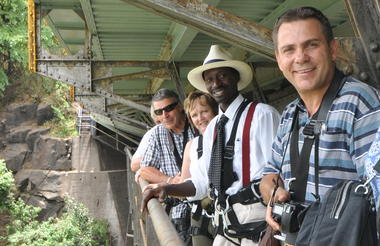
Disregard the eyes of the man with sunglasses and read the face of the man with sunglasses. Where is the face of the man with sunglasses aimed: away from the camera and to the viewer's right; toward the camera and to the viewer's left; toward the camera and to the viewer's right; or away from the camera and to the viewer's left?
toward the camera and to the viewer's right

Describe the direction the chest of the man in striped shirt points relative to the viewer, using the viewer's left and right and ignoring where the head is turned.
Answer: facing the viewer and to the left of the viewer

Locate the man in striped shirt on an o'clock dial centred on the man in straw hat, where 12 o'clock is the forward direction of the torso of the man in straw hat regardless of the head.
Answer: The man in striped shirt is roughly at 10 o'clock from the man in straw hat.

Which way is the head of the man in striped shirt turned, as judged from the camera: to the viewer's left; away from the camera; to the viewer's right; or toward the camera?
toward the camera

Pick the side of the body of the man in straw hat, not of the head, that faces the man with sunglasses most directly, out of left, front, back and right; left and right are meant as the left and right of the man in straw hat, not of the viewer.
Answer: right

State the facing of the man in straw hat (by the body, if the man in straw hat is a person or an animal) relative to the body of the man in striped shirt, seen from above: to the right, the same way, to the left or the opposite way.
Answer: the same way

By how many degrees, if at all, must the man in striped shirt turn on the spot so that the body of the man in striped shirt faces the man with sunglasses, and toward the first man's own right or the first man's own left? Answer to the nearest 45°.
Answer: approximately 90° to the first man's own right

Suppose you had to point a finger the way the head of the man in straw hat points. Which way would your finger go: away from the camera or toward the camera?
toward the camera

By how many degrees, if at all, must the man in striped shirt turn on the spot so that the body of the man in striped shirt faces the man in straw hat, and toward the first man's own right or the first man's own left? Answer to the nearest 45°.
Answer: approximately 90° to the first man's own right

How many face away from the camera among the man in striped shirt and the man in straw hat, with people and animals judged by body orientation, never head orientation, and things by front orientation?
0
